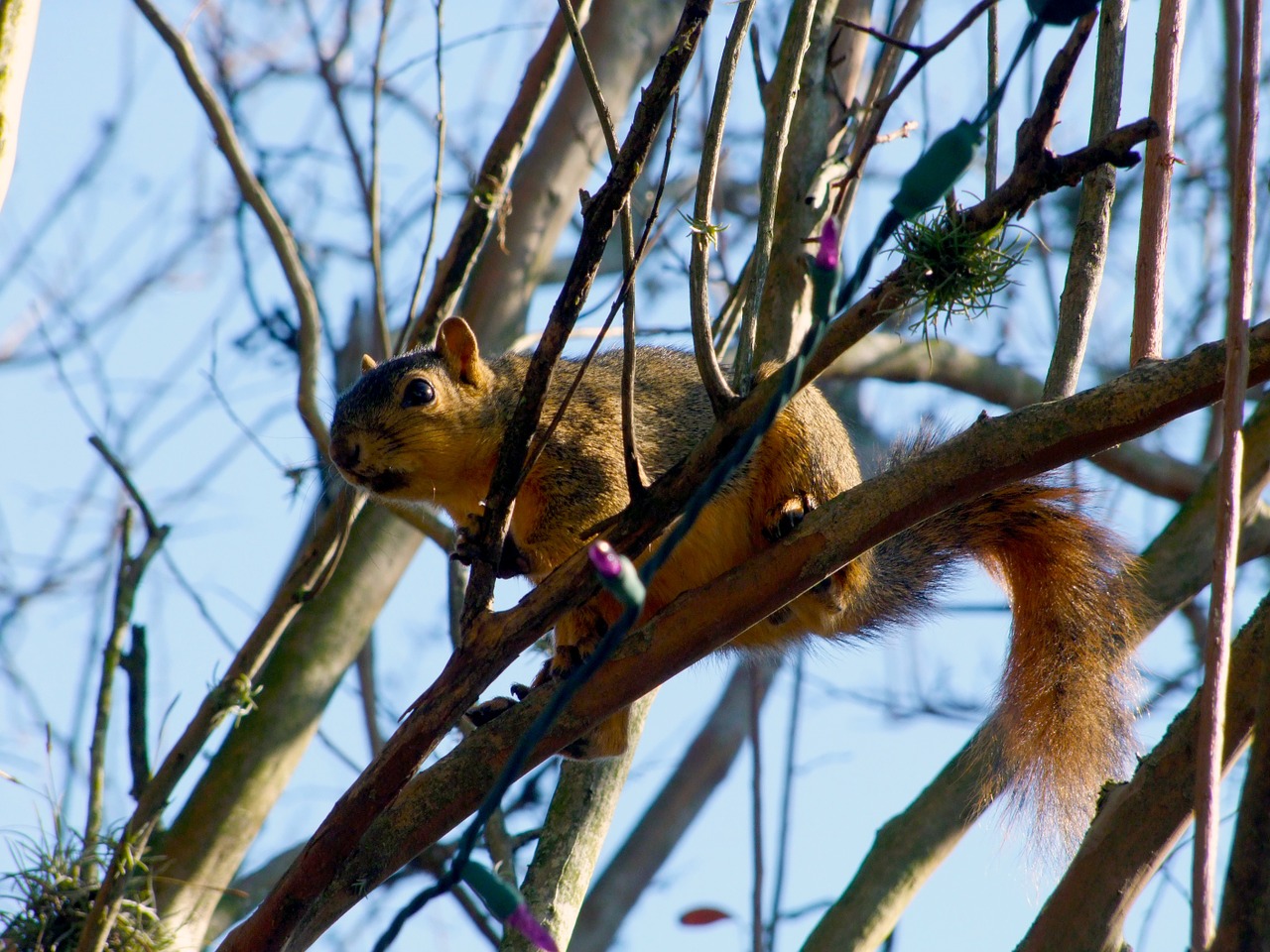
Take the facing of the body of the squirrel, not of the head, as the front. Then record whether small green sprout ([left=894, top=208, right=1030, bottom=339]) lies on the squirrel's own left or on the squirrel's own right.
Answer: on the squirrel's own left

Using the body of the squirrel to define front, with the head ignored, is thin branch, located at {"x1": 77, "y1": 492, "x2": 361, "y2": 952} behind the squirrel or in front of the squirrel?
in front

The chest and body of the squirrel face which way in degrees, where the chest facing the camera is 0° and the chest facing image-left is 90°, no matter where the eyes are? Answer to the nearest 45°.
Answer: approximately 90°

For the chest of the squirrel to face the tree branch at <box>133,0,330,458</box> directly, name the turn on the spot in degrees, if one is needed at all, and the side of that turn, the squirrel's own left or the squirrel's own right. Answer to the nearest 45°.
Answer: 0° — it already faces it

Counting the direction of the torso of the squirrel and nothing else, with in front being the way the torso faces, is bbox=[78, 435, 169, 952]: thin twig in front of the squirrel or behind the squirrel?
in front

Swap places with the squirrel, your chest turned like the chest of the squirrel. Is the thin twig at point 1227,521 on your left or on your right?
on your left

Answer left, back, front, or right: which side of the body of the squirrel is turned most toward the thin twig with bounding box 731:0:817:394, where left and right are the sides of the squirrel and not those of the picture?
left
